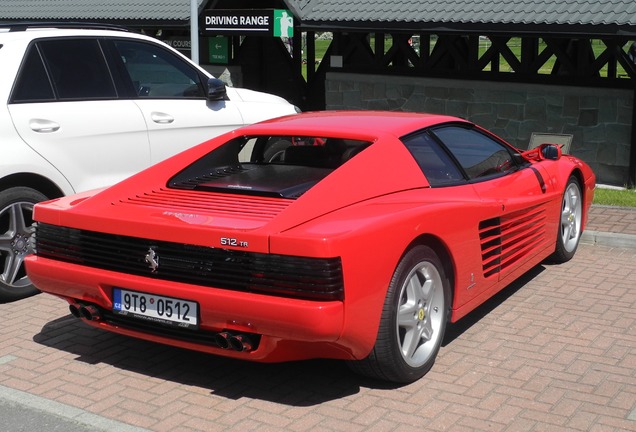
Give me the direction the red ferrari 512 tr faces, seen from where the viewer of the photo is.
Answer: facing away from the viewer and to the right of the viewer

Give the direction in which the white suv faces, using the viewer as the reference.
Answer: facing away from the viewer and to the right of the viewer

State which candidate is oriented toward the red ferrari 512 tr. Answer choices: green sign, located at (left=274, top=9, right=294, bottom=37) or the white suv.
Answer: the green sign

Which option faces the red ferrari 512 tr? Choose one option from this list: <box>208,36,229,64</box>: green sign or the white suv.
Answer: the green sign

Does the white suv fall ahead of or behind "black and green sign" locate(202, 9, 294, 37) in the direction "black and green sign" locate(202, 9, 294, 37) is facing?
ahead

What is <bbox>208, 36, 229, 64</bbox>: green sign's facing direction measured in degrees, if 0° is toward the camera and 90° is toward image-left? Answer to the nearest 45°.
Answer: approximately 0°

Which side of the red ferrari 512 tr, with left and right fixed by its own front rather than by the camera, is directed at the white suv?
left

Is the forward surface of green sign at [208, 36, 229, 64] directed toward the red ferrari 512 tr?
yes

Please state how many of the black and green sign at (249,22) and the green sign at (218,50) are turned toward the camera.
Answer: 2

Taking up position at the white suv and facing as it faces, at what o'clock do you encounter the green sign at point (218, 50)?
The green sign is roughly at 11 o'clock from the white suv.
